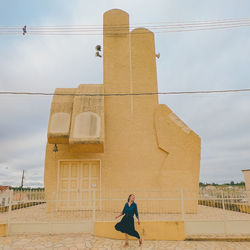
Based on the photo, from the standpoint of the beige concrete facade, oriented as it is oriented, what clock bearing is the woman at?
The woman is roughly at 12 o'clock from the beige concrete facade.

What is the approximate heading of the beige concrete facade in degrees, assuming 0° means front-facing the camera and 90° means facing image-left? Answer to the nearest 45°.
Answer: approximately 0°
